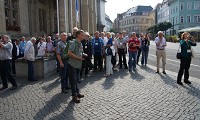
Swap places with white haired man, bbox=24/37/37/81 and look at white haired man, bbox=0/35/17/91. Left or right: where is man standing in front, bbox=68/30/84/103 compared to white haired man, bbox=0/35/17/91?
left

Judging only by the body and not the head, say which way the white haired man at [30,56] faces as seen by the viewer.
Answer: to the viewer's right

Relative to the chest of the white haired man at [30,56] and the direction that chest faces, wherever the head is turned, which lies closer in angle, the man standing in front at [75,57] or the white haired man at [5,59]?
the man standing in front

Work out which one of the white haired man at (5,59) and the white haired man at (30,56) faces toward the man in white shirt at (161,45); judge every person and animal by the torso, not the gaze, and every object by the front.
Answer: the white haired man at (30,56)

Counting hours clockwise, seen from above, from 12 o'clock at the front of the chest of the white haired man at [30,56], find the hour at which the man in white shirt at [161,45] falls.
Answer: The man in white shirt is roughly at 12 o'clock from the white haired man.

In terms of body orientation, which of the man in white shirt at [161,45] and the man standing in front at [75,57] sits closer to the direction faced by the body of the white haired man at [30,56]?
the man in white shirt
